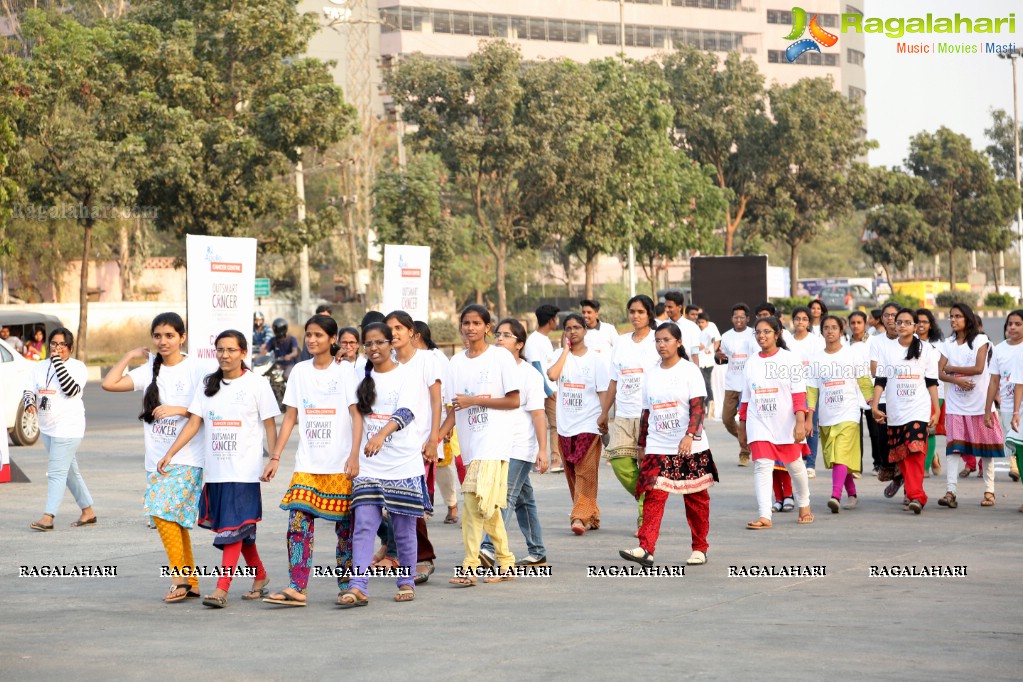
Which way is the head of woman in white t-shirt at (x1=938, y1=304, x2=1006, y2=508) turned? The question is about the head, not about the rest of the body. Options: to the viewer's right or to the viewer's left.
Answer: to the viewer's left

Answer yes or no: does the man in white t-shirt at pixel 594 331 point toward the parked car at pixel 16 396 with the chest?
no

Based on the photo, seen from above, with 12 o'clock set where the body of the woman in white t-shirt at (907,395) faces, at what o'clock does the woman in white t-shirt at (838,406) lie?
the woman in white t-shirt at (838,406) is roughly at 2 o'clock from the woman in white t-shirt at (907,395).

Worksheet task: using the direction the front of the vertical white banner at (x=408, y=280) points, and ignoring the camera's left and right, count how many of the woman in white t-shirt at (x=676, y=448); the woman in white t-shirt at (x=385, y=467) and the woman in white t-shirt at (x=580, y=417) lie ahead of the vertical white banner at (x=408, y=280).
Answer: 3

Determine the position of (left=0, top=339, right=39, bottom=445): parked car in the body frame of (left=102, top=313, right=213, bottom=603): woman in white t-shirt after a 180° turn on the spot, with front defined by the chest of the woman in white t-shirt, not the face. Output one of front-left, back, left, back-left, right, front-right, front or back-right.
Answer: front-left

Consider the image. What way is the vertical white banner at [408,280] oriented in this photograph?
toward the camera

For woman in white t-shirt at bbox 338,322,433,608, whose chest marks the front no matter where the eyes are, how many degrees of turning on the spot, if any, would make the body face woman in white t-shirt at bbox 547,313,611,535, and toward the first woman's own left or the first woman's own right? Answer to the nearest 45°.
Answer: approximately 180°

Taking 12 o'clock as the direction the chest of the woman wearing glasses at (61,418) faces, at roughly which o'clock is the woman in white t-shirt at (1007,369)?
The woman in white t-shirt is roughly at 8 o'clock from the woman wearing glasses.

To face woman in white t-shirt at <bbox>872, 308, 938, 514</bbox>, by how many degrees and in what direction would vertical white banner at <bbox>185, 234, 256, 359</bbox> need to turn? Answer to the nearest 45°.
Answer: approximately 45° to its left

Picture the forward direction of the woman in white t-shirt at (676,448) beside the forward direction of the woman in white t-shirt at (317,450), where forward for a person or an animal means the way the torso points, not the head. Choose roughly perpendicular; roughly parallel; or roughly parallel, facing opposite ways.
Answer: roughly parallel

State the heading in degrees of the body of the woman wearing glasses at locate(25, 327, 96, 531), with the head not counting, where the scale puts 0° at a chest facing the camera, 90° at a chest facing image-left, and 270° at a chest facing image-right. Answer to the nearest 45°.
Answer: approximately 45°

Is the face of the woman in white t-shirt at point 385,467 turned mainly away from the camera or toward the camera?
toward the camera

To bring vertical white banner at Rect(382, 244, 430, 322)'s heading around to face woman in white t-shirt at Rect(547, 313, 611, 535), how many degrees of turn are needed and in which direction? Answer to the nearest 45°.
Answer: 0° — it already faces them

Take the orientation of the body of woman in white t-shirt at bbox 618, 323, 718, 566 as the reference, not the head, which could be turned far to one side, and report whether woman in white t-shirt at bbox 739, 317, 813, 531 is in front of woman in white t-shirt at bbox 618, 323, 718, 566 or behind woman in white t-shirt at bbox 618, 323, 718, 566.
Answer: behind

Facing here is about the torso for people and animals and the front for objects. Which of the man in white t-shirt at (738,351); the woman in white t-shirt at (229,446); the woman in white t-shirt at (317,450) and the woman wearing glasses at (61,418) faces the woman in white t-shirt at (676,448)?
the man in white t-shirt

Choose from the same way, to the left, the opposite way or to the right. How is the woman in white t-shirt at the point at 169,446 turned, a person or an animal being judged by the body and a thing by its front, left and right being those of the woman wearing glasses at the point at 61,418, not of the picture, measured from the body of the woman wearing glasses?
the same way

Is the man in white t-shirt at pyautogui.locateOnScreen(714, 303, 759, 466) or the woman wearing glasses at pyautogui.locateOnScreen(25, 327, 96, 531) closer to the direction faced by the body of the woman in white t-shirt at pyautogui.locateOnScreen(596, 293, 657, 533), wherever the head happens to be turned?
the woman wearing glasses

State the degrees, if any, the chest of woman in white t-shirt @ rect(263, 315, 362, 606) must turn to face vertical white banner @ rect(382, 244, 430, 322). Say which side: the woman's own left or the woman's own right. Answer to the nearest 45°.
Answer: approximately 135° to the woman's own right

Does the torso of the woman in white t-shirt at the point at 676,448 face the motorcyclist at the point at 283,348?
no

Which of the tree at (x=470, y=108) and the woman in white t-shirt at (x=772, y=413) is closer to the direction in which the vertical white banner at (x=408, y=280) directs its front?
the woman in white t-shirt

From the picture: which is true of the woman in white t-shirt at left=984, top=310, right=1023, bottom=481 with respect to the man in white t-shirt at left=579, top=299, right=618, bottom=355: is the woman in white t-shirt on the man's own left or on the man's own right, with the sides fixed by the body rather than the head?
on the man's own left
